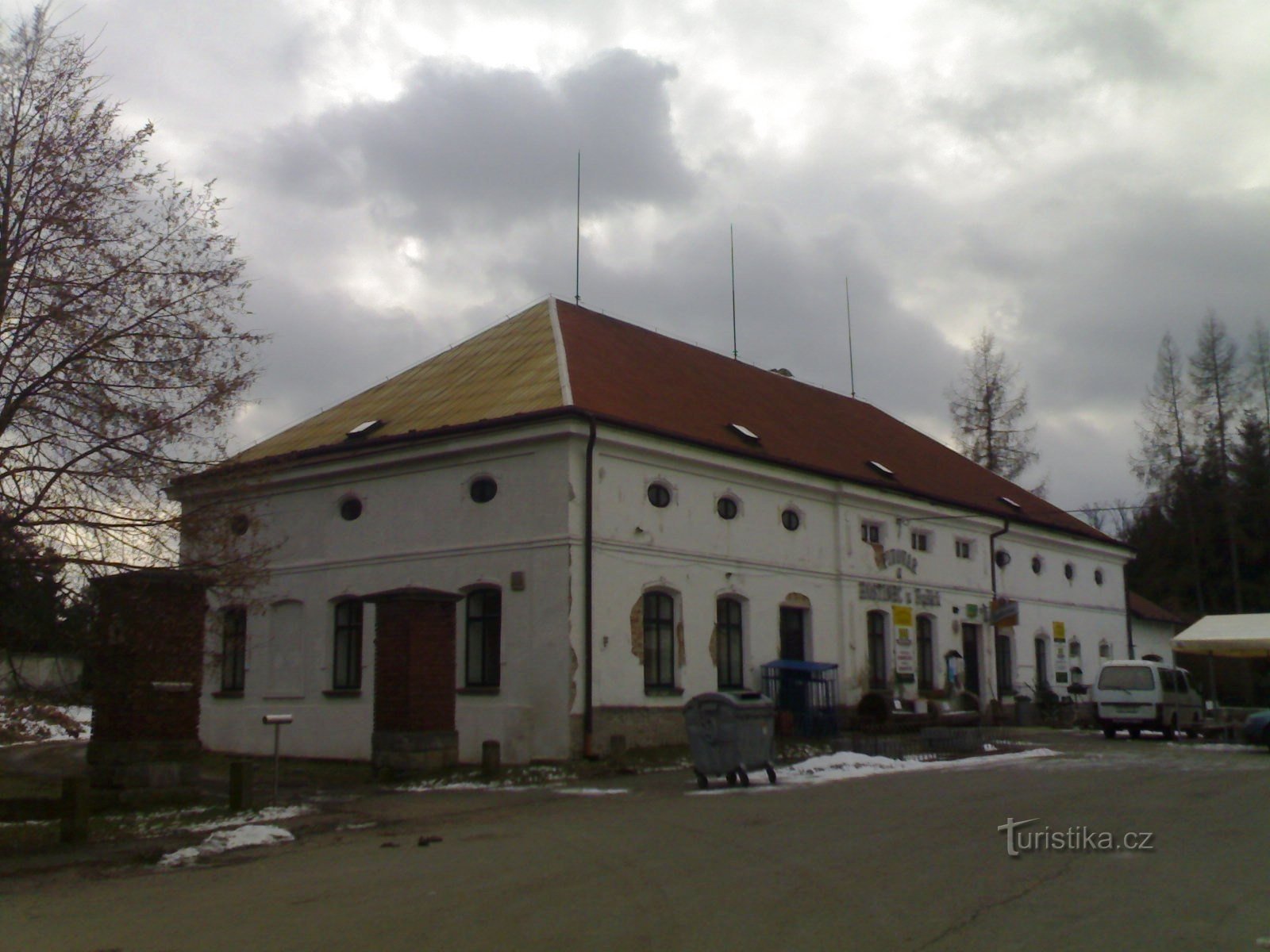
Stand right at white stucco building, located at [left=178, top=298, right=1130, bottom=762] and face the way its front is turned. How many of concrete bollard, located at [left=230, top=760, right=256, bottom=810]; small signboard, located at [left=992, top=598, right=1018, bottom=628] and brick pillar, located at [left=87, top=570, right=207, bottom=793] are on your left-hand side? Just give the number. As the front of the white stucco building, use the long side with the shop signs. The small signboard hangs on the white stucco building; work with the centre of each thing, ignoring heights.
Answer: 1

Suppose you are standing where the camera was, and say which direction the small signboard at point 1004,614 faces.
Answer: facing the viewer

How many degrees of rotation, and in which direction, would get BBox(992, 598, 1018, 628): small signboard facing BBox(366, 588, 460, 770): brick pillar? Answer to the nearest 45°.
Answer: approximately 45° to its right

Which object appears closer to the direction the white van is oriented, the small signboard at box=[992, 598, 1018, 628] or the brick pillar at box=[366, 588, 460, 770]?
the small signboard

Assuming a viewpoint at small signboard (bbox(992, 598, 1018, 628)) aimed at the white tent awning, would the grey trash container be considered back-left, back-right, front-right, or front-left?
back-right

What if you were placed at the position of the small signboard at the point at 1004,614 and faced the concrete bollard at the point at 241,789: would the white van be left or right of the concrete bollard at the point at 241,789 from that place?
left

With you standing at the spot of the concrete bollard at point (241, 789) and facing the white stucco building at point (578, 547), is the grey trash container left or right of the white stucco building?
right
